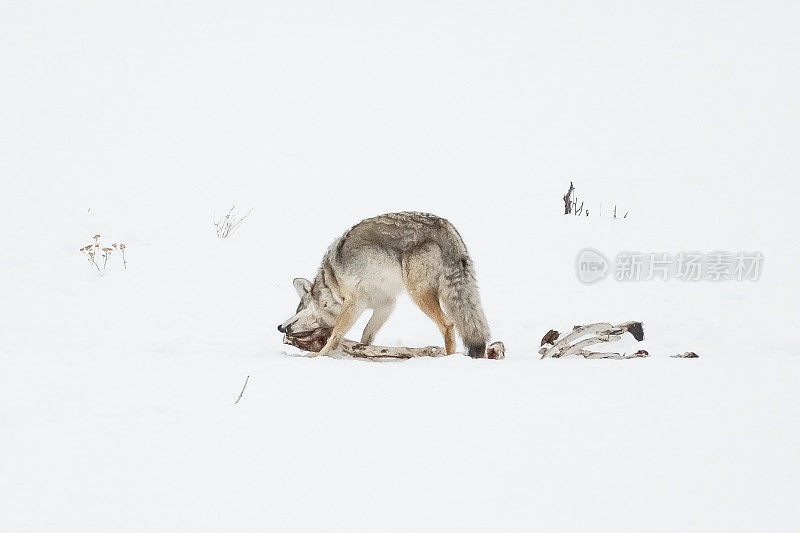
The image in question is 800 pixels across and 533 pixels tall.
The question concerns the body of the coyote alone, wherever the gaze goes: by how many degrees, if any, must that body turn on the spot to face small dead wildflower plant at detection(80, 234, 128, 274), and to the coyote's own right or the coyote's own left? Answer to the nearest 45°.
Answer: approximately 45° to the coyote's own right

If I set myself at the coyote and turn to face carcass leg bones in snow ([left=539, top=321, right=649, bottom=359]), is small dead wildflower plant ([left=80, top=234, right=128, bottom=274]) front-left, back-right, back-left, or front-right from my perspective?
back-left

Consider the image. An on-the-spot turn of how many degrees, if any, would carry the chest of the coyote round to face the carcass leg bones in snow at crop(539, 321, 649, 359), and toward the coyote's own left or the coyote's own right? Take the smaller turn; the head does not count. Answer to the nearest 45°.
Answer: approximately 180°

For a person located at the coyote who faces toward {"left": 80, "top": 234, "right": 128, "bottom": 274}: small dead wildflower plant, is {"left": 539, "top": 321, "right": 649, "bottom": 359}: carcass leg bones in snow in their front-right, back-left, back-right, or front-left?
back-right

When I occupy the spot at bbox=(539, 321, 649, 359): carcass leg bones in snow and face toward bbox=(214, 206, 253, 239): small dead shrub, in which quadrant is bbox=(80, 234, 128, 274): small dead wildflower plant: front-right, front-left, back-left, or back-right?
front-left

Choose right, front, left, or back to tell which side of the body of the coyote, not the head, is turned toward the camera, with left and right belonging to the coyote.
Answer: left

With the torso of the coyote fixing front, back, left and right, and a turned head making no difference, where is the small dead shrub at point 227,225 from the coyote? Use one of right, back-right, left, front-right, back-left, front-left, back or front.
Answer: front-right

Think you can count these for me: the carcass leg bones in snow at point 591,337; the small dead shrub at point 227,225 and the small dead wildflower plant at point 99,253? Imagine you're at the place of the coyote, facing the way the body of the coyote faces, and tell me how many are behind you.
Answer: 1
